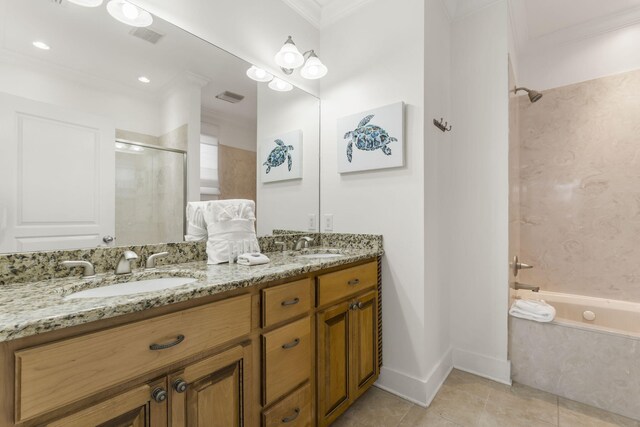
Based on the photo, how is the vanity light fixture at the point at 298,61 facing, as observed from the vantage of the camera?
facing the viewer and to the right of the viewer

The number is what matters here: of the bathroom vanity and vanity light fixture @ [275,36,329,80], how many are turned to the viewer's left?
0

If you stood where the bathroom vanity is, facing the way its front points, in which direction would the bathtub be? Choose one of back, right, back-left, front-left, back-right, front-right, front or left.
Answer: front-left

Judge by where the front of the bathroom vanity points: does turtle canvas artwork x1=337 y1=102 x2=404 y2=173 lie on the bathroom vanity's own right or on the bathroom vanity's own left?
on the bathroom vanity's own left

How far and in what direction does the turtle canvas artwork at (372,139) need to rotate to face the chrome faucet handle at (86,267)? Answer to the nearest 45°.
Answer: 0° — it already faces it

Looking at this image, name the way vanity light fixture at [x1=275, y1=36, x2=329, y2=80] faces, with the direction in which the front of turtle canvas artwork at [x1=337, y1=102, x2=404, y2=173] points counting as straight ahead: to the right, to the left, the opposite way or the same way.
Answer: to the left

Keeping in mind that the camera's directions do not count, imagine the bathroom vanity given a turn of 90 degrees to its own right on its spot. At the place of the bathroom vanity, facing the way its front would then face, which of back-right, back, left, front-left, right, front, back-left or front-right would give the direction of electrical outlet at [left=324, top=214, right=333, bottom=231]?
back

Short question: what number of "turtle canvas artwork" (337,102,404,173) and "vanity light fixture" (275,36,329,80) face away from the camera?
0

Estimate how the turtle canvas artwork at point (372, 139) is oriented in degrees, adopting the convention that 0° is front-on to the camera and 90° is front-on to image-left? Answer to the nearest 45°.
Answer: approximately 45°
